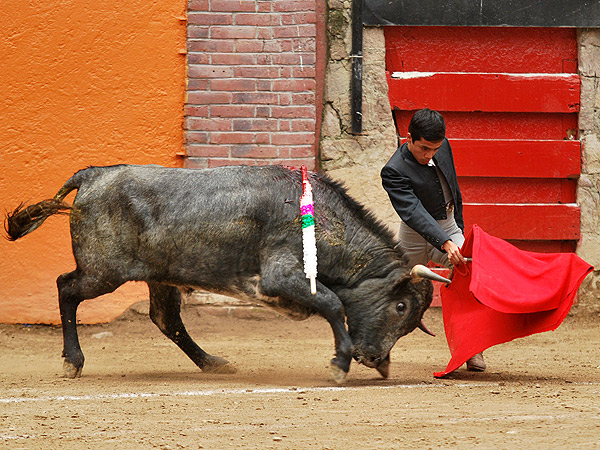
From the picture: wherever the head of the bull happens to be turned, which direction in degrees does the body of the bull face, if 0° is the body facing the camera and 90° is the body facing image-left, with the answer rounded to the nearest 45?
approximately 270°
